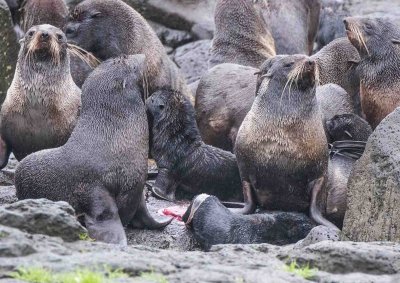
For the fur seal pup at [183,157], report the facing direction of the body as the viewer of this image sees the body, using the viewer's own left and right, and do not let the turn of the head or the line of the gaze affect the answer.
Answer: facing to the left of the viewer

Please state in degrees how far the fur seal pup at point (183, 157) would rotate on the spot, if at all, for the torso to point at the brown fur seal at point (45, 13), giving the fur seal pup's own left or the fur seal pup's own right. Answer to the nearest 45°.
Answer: approximately 45° to the fur seal pup's own right

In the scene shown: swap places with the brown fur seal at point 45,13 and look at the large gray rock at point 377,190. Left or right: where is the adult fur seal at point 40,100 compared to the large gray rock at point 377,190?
right

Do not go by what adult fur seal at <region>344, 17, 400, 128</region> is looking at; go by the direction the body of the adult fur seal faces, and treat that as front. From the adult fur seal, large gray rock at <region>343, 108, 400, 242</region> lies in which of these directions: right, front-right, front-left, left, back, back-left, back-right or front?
left

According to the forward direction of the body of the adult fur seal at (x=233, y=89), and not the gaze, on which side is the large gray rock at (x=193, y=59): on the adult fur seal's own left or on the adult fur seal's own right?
on the adult fur seal's own left

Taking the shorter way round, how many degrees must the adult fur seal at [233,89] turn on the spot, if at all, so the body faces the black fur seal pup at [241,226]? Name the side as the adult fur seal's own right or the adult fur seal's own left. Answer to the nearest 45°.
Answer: approximately 90° to the adult fur seal's own right

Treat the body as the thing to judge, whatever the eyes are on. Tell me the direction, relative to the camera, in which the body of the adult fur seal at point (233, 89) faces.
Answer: to the viewer's right

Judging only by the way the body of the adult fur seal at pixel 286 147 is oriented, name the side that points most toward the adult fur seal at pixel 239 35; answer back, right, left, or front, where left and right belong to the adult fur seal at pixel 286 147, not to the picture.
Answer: back

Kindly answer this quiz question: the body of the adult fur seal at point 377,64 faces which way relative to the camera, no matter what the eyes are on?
to the viewer's left

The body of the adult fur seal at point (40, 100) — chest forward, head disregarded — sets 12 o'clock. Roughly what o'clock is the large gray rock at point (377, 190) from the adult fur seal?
The large gray rock is roughly at 10 o'clock from the adult fur seal.

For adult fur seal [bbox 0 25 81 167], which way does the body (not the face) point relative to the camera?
toward the camera

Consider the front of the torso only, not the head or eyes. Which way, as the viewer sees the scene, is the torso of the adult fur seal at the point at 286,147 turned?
toward the camera
